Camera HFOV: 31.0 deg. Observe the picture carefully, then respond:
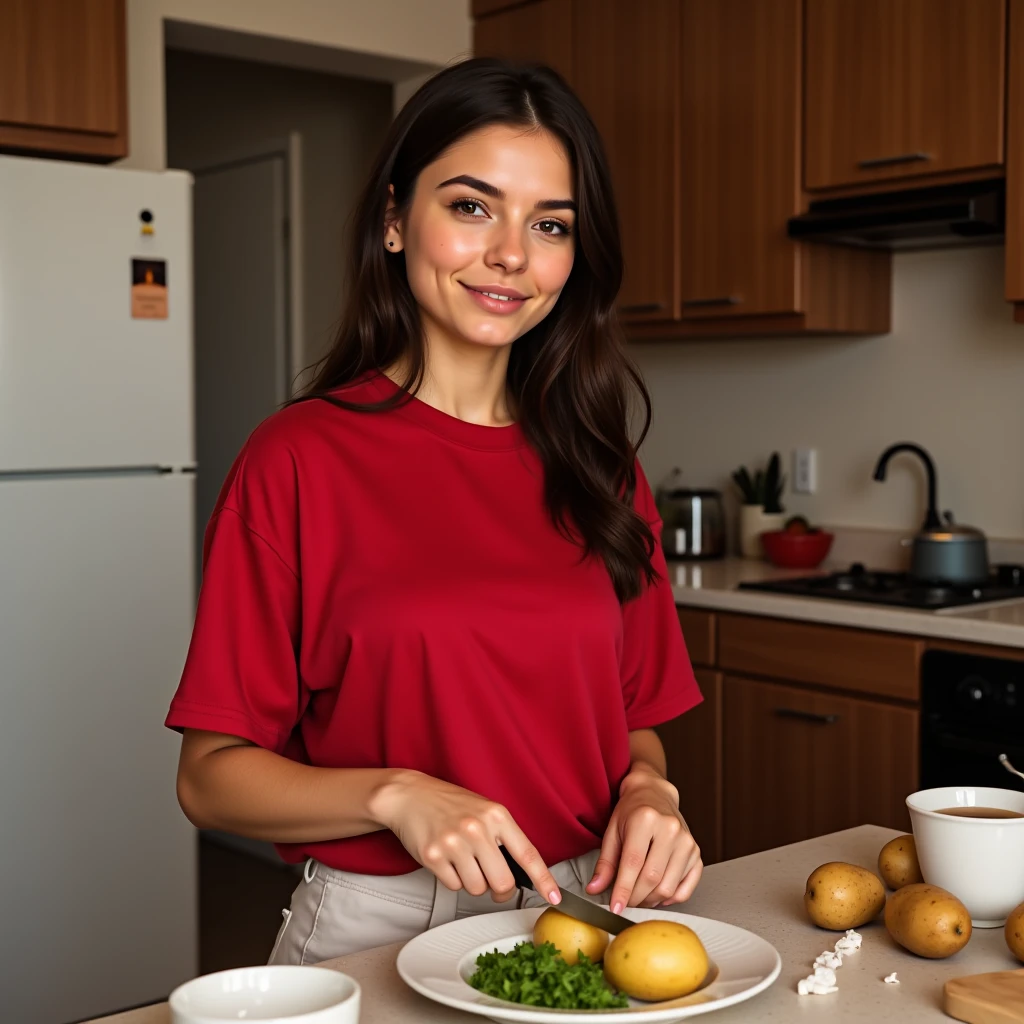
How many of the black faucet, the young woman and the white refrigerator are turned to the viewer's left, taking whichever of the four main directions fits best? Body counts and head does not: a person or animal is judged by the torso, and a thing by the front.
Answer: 1

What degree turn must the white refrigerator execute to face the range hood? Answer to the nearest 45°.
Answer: approximately 45° to its left

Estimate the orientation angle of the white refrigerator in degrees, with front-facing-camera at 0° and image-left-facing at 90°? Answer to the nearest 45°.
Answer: approximately 315°

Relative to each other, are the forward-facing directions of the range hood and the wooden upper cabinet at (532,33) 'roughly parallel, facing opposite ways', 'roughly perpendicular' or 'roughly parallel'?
roughly parallel

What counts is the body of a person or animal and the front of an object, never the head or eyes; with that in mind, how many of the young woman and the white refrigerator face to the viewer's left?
0

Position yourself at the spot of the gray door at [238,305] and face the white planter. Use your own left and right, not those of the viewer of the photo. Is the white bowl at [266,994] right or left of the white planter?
right

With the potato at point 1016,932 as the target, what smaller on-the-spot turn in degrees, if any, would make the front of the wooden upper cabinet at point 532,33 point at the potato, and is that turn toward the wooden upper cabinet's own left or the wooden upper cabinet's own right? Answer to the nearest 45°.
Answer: approximately 45° to the wooden upper cabinet's own left

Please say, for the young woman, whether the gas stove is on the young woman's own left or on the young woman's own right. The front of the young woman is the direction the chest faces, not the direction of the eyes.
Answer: on the young woman's own left

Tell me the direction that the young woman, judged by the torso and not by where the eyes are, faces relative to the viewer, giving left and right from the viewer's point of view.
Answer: facing the viewer and to the right of the viewer

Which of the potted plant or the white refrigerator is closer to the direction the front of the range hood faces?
the white refrigerator

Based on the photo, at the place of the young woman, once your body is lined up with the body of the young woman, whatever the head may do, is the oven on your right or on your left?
on your left
